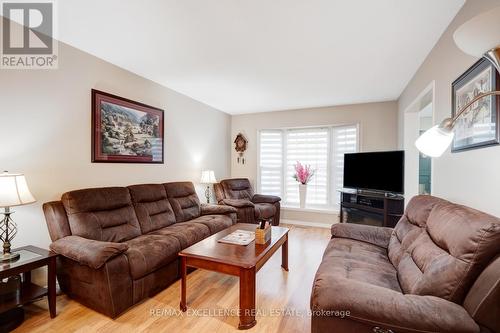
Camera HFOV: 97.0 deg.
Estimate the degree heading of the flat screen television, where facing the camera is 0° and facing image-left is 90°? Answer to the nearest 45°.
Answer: approximately 45°

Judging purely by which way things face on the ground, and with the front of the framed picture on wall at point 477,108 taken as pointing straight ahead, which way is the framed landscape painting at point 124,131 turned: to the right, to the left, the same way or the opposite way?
the opposite way

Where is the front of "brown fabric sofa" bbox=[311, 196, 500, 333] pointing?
to the viewer's left

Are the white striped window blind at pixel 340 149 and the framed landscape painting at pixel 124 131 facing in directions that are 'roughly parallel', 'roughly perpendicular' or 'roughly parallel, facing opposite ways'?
roughly perpendicular

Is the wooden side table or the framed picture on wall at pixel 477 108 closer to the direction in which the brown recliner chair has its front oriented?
the framed picture on wall

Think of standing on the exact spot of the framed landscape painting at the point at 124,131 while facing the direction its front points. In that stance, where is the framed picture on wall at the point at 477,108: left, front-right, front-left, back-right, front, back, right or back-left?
front

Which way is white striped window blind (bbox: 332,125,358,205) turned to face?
toward the camera

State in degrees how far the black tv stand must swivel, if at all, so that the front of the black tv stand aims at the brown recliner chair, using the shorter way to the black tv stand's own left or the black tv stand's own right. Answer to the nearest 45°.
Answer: approximately 45° to the black tv stand's own right

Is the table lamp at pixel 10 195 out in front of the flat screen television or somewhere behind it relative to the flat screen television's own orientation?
in front

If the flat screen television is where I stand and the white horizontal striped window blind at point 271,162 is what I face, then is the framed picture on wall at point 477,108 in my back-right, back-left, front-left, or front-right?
back-left

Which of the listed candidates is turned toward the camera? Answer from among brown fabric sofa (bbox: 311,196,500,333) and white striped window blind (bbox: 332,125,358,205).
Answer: the white striped window blind

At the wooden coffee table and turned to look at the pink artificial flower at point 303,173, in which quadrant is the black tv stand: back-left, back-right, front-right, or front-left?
front-right

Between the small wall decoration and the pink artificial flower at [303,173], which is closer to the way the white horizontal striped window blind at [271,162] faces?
the pink artificial flower

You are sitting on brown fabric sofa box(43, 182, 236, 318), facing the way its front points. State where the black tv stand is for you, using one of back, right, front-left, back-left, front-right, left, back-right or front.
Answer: front-left

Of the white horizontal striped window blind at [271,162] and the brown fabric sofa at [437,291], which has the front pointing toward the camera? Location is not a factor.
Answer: the white horizontal striped window blind

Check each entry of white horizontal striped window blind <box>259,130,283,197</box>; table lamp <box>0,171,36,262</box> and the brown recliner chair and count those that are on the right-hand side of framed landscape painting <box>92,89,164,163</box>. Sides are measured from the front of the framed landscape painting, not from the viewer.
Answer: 1

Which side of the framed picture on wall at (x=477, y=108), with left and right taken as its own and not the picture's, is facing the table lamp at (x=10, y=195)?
front

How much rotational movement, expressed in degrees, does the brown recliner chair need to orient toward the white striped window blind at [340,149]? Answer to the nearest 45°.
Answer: approximately 45° to its left

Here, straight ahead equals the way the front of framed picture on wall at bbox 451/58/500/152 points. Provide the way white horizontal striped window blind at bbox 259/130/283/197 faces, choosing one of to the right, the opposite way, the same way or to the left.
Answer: to the left

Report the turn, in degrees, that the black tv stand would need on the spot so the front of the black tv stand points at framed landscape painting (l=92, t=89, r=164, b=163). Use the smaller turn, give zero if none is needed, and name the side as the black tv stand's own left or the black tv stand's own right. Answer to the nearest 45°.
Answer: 0° — it already faces it

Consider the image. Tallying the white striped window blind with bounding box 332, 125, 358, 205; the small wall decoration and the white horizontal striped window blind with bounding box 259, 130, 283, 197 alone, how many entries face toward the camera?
3

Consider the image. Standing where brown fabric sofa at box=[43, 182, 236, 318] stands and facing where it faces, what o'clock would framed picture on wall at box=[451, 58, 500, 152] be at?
The framed picture on wall is roughly at 12 o'clock from the brown fabric sofa.

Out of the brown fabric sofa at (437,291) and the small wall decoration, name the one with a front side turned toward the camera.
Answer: the small wall decoration
